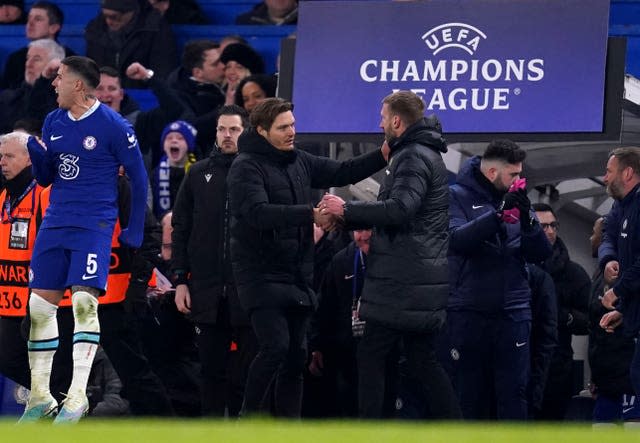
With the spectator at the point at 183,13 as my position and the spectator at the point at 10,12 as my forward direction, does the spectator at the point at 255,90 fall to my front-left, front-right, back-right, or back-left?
back-left

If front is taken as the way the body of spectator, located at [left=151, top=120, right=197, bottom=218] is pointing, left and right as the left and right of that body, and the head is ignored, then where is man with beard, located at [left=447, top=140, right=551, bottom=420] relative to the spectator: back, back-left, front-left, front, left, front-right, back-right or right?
front-left

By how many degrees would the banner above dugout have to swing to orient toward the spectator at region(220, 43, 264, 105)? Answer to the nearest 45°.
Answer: approximately 135° to its right

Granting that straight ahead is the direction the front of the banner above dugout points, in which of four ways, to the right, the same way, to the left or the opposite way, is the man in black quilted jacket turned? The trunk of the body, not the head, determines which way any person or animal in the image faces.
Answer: to the right

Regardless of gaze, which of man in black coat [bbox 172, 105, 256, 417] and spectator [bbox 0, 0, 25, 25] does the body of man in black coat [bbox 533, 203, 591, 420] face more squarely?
the man in black coat

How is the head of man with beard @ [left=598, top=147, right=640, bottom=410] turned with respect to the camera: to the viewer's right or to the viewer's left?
to the viewer's left

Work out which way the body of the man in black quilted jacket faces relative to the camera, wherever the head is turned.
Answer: to the viewer's left

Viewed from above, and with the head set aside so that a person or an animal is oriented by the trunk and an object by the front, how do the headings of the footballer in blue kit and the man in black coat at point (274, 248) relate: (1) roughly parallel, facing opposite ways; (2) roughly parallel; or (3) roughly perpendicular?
roughly perpendicular

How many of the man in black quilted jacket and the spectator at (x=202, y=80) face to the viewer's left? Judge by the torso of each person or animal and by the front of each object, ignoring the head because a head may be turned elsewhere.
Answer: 1

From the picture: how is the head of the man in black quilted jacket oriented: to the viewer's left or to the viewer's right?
to the viewer's left

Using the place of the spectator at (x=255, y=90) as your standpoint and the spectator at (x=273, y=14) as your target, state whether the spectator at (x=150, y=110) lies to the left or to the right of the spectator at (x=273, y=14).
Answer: left
